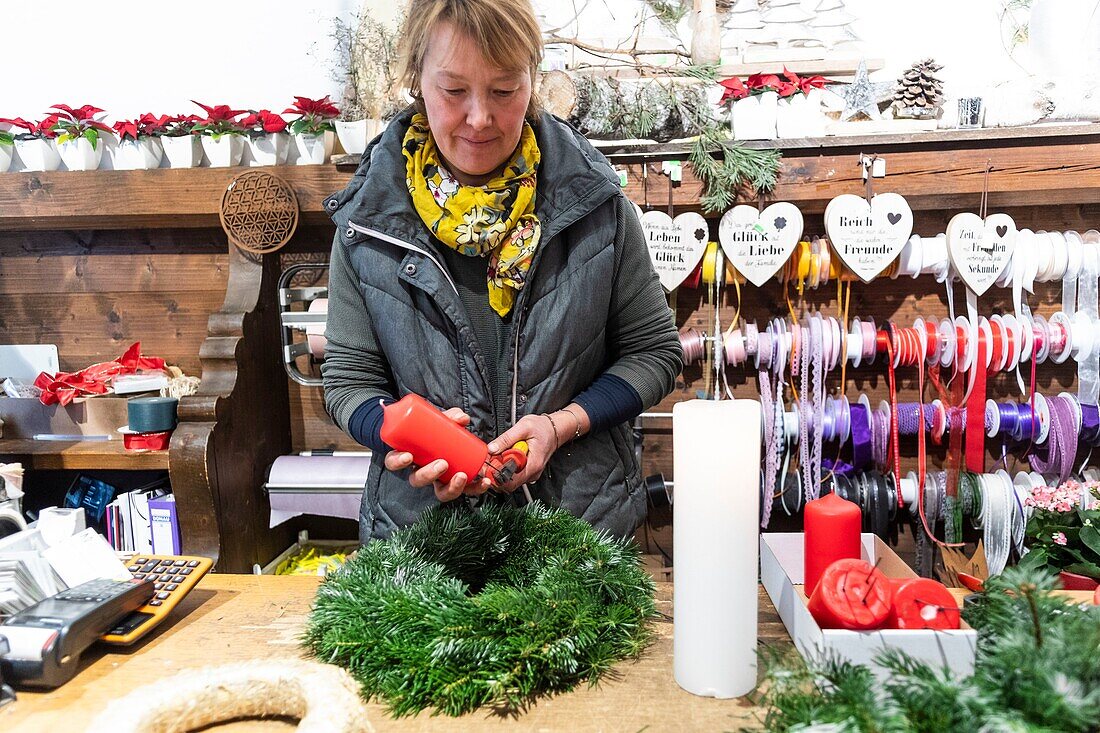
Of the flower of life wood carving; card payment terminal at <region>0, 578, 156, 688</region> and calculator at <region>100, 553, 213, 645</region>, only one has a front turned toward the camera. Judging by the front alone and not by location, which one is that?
the flower of life wood carving

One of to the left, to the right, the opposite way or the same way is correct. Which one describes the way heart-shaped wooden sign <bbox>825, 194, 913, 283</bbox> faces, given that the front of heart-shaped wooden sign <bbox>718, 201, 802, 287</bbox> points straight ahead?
the same way

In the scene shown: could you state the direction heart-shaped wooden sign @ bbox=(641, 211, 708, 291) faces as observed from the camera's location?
facing the viewer

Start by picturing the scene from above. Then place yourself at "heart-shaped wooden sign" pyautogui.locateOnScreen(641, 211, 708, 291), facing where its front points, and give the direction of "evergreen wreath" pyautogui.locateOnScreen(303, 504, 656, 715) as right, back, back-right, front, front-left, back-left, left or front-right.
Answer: front

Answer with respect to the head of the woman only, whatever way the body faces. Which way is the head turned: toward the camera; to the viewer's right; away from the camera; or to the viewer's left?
toward the camera

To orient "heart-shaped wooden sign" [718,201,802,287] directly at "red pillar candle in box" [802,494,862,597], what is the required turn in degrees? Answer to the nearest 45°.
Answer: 0° — it already faces it

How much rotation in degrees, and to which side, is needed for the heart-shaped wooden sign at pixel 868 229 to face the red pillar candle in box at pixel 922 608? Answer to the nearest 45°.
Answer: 0° — it already faces it

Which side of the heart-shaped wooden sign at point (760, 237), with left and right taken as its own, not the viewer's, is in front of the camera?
front

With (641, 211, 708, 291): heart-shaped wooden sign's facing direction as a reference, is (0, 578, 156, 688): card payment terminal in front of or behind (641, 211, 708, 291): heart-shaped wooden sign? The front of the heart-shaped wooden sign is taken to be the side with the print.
in front

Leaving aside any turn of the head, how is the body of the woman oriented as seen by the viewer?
toward the camera

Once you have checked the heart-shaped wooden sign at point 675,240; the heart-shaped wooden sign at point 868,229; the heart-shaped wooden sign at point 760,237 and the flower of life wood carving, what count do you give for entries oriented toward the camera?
4
